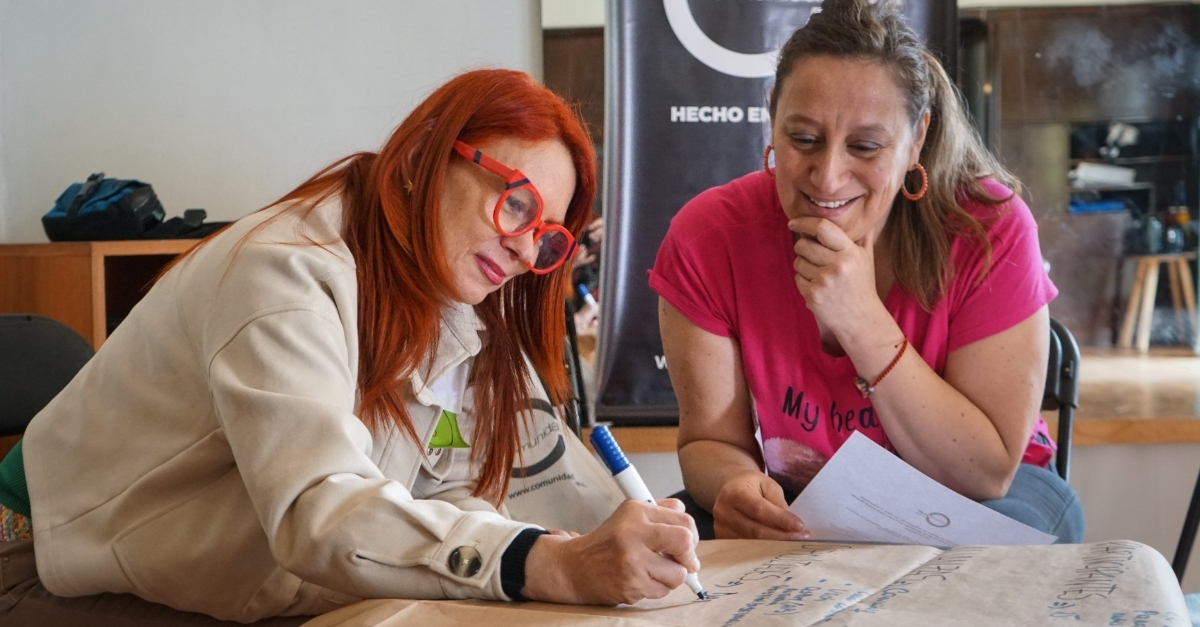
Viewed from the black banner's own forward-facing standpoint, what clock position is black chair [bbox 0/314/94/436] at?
The black chair is roughly at 1 o'clock from the black banner.

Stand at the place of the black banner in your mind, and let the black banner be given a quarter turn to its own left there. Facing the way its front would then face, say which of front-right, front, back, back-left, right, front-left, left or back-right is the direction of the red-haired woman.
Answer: right

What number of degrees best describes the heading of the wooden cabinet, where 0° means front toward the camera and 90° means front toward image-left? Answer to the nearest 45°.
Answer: approximately 315°

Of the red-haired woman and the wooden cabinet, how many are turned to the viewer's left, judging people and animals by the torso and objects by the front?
0

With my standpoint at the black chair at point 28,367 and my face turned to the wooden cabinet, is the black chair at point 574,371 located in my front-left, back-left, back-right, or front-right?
front-right

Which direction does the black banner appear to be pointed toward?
toward the camera

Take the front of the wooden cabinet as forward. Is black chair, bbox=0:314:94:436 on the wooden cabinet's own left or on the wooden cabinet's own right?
on the wooden cabinet's own right

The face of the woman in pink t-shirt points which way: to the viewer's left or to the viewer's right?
to the viewer's left

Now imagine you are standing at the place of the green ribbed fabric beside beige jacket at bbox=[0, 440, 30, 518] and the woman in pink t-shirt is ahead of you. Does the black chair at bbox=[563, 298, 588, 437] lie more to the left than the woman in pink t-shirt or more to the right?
left

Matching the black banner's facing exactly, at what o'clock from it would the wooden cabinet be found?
The wooden cabinet is roughly at 3 o'clock from the black banner.

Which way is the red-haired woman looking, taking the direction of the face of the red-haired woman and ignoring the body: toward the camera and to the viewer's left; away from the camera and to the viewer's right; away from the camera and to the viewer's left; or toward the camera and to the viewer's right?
toward the camera and to the viewer's right

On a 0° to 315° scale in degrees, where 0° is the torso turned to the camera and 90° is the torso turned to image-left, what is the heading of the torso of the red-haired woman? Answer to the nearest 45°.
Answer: approximately 315°

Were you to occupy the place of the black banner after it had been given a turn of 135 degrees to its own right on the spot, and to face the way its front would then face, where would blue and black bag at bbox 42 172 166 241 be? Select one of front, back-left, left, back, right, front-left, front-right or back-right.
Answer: front-left

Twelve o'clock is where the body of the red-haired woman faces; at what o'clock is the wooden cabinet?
The wooden cabinet is roughly at 7 o'clock from the red-haired woman.
